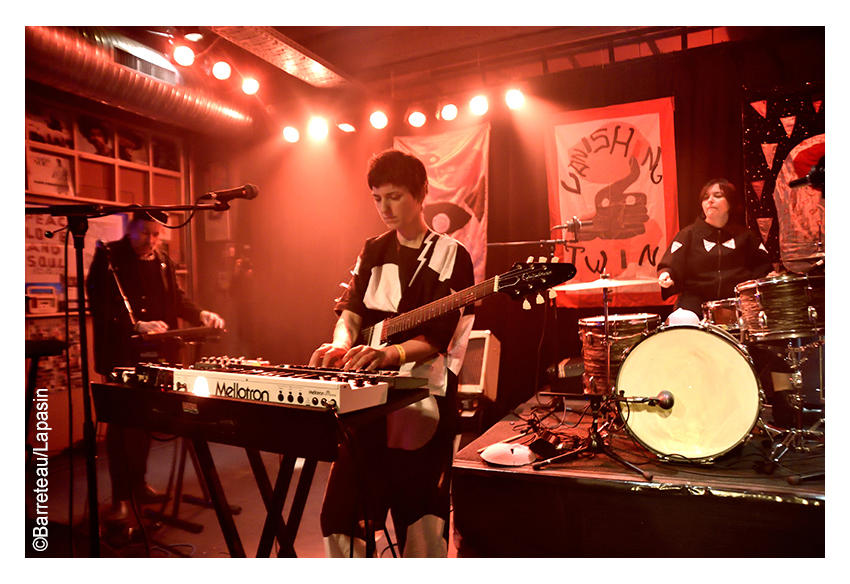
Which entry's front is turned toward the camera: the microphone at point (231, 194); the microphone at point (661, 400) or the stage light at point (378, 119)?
the stage light

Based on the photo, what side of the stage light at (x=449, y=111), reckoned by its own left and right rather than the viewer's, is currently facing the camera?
front

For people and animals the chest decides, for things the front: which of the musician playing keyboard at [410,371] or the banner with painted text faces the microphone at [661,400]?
the banner with painted text

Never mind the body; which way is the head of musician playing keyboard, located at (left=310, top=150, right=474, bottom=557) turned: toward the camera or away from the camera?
toward the camera

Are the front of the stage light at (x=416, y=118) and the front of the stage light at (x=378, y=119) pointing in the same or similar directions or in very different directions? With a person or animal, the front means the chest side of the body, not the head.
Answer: same or similar directions

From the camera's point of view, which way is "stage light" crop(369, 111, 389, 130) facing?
toward the camera

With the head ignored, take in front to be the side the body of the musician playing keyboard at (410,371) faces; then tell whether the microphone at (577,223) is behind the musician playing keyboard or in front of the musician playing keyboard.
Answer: behind

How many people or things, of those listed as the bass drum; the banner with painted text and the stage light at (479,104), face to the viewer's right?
0
